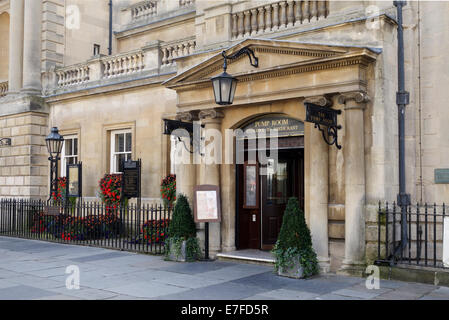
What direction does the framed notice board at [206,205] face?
toward the camera

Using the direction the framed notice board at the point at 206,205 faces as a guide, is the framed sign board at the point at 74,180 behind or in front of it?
behind

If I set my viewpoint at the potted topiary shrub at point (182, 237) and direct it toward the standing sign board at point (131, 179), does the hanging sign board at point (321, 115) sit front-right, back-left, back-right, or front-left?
back-right

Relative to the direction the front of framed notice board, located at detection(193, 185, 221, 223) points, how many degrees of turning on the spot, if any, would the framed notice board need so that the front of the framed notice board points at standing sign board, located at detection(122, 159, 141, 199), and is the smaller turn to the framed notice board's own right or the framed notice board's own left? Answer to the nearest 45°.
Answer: approximately 135° to the framed notice board's own right

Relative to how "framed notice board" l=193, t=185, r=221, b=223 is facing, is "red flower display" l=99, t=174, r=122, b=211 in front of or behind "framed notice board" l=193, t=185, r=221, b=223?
behind

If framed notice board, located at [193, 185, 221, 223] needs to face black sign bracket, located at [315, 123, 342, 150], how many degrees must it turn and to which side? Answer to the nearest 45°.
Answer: approximately 45° to its left

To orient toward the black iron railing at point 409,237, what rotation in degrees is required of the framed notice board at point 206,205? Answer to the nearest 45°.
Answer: approximately 45° to its left
